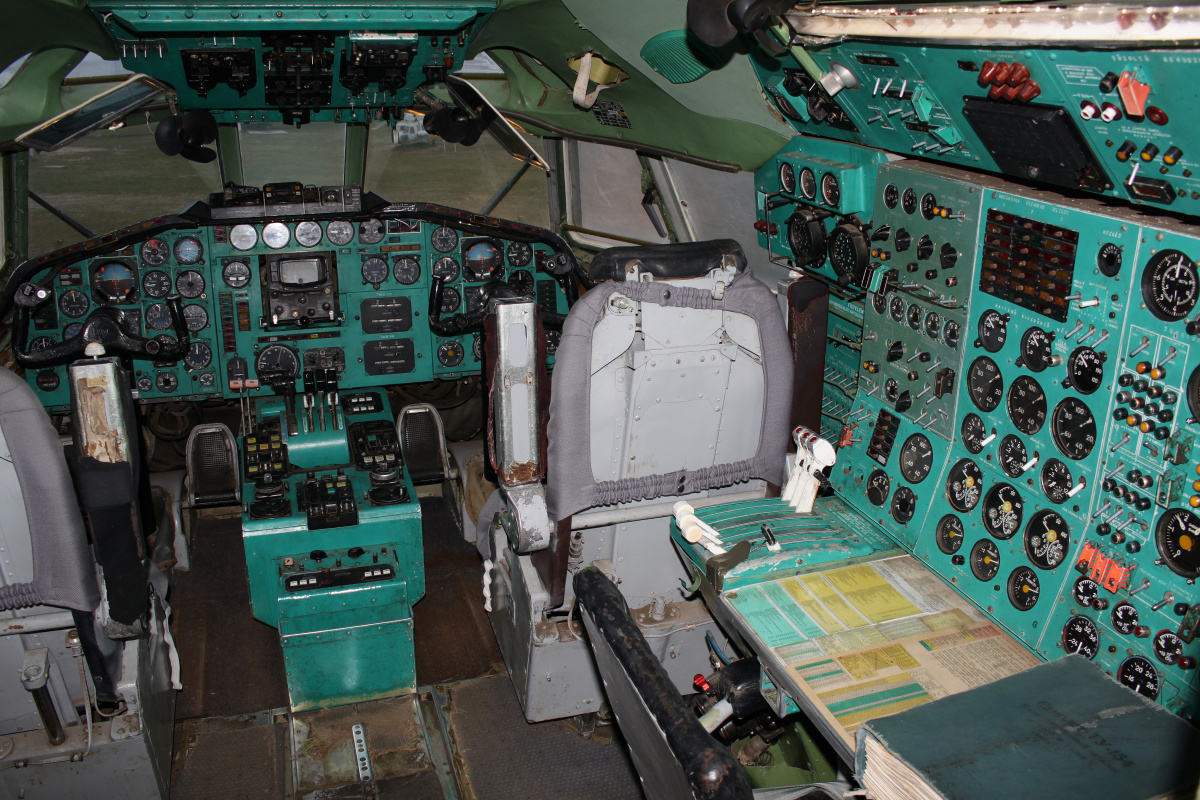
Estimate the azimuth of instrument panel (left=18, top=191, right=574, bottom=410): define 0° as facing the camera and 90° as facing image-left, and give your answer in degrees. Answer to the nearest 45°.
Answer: approximately 0°
